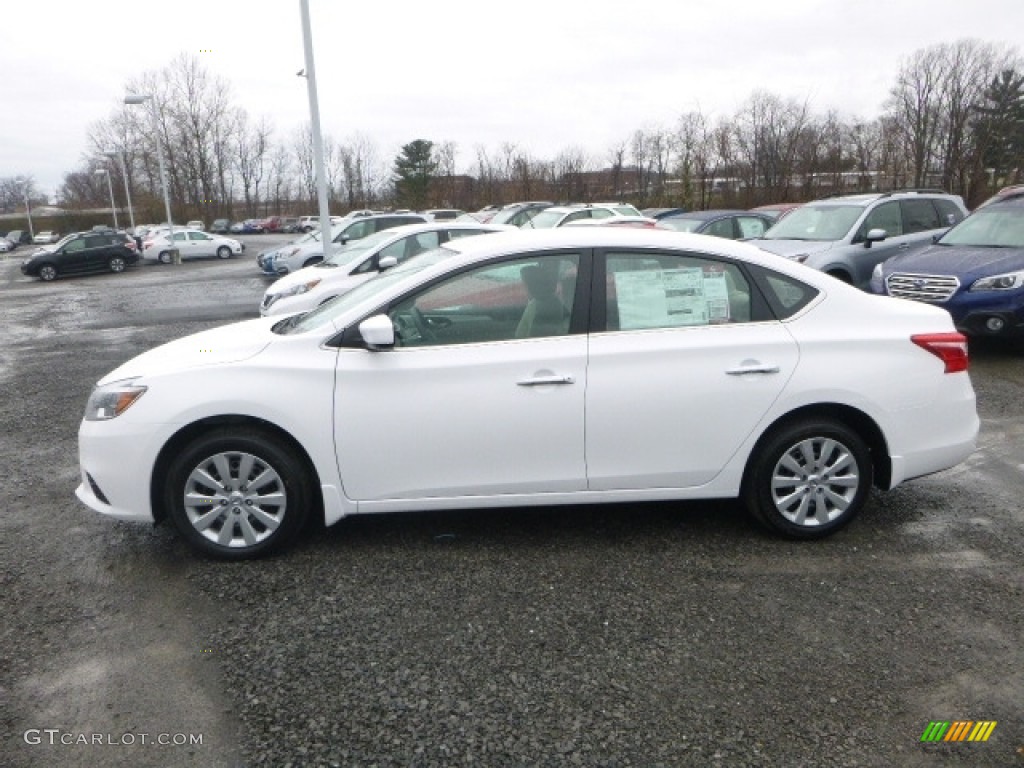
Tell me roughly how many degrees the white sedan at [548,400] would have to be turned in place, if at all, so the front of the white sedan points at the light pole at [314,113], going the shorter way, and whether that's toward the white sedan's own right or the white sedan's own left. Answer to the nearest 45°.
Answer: approximately 90° to the white sedan's own right

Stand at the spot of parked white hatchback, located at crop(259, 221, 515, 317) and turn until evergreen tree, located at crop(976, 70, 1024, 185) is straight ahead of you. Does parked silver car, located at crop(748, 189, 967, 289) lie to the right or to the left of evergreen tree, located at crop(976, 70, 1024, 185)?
right

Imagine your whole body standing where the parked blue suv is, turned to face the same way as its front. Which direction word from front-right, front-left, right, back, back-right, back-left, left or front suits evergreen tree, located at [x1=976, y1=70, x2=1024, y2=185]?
back-right

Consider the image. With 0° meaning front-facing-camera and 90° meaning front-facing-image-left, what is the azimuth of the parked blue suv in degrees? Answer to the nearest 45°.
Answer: approximately 45°

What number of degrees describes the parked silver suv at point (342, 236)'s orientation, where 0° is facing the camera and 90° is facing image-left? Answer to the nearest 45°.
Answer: approximately 45°

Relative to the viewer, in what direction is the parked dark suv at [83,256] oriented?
to the viewer's left

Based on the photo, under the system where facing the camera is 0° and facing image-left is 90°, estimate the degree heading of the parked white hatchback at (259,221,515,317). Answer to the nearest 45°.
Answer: approximately 45°

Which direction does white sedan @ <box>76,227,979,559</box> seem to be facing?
to the viewer's left
